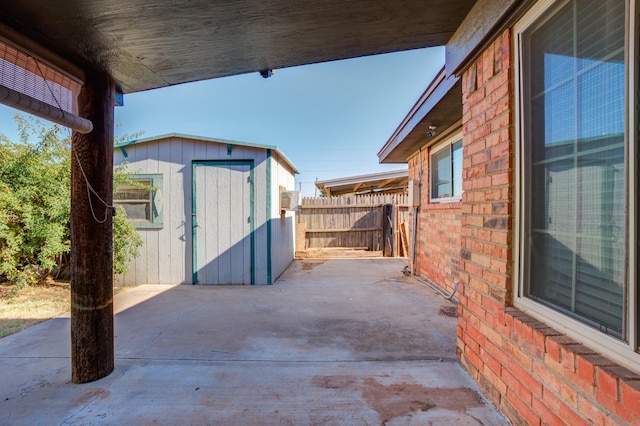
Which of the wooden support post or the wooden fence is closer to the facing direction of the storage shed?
the wooden support post

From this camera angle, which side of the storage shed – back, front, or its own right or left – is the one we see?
front

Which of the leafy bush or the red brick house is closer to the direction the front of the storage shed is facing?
the red brick house

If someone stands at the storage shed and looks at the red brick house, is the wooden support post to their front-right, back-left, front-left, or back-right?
front-right

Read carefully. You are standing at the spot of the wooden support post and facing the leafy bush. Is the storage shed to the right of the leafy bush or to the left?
right

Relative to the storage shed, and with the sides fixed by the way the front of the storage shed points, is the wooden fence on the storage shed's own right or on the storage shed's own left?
on the storage shed's own left

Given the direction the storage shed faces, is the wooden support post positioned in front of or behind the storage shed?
in front

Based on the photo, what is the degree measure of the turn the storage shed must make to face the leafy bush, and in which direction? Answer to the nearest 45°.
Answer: approximately 90° to its right

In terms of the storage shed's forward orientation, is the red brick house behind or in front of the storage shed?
in front

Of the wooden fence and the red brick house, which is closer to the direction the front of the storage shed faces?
the red brick house

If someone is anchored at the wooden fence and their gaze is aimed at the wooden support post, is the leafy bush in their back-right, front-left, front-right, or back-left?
front-right
